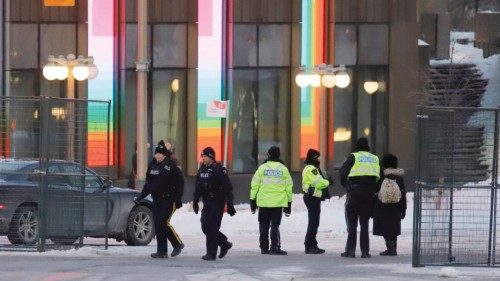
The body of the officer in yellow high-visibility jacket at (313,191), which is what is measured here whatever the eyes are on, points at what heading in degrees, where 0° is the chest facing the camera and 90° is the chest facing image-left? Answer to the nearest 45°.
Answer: approximately 270°

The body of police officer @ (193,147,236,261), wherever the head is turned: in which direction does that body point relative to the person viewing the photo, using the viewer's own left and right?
facing the viewer and to the left of the viewer

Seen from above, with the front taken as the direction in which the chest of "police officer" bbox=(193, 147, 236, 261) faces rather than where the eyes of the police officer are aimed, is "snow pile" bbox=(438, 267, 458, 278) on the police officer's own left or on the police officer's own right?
on the police officer's own left

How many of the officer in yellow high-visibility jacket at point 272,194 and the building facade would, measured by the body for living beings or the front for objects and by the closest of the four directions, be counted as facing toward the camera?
1

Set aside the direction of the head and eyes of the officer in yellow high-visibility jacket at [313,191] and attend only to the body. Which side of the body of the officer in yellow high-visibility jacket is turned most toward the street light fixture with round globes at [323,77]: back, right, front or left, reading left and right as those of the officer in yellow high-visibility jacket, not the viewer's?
left

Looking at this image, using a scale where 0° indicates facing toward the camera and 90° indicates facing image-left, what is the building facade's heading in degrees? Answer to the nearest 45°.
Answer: approximately 0°

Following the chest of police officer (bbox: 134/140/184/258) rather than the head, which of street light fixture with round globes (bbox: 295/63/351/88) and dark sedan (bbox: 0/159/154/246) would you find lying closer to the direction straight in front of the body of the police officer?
the dark sedan

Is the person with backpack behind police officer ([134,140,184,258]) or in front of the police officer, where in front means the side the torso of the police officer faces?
behind

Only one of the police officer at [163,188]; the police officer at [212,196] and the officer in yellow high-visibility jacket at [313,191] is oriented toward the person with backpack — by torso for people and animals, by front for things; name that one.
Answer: the officer in yellow high-visibility jacket

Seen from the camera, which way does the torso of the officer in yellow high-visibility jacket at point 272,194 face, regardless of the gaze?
away from the camera

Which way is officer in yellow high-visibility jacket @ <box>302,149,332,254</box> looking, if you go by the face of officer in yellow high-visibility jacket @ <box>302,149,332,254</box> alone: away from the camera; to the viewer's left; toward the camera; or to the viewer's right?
to the viewer's right

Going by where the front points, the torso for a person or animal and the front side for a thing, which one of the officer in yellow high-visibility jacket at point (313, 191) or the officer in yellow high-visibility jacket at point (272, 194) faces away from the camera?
the officer in yellow high-visibility jacket at point (272, 194)
